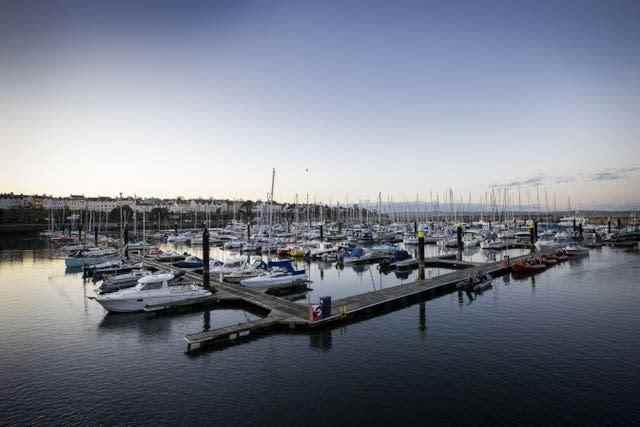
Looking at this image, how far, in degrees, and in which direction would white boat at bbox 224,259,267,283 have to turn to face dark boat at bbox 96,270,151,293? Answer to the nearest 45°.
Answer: approximately 45° to its right

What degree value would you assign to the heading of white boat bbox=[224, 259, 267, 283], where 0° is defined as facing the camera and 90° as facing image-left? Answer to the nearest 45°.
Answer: approximately 45°

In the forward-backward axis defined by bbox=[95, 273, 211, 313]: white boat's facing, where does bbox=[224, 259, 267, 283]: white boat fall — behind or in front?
behind

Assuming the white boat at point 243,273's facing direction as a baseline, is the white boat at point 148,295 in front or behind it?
in front

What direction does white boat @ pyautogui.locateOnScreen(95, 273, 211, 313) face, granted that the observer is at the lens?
facing the viewer and to the left of the viewer

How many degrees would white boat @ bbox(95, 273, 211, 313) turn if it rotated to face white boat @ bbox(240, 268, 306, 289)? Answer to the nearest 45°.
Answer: approximately 135° to its left

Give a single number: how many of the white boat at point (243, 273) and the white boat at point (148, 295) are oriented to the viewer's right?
0

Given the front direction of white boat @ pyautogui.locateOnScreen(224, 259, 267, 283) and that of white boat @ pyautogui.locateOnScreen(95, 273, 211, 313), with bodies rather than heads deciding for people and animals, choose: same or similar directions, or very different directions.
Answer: same or similar directions
